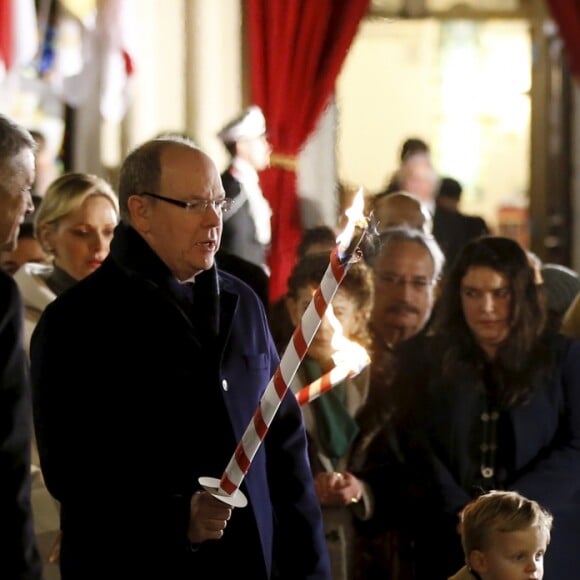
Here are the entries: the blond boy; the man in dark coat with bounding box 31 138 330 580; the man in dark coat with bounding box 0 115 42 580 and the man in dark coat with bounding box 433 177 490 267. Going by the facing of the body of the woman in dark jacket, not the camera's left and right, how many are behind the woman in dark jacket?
1

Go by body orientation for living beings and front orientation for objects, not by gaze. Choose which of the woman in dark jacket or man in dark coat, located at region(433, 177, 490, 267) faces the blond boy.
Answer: the woman in dark jacket

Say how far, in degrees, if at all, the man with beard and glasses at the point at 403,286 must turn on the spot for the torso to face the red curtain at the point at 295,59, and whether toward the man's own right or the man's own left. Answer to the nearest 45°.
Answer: approximately 180°

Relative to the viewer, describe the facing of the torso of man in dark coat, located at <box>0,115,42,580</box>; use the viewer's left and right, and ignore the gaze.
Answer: facing to the right of the viewer

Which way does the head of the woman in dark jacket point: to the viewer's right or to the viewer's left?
to the viewer's left

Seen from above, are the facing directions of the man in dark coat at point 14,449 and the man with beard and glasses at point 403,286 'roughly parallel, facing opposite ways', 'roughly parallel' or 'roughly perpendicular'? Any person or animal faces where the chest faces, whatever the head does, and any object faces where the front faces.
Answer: roughly perpendicular

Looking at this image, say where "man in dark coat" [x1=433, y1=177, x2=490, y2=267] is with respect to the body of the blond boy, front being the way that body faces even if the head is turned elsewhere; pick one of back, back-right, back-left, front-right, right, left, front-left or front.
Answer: back-left

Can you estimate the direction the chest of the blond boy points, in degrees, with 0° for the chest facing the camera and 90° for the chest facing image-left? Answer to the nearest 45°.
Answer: approximately 315°

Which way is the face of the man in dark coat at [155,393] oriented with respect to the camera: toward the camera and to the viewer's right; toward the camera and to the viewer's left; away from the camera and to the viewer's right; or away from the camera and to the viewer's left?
toward the camera and to the viewer's right

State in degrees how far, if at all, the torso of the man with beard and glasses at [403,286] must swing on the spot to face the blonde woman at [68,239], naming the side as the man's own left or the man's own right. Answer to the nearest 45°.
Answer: approximately 45° to the man's own right

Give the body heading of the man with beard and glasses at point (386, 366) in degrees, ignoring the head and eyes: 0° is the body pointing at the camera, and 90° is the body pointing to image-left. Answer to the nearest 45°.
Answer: approximately 0°

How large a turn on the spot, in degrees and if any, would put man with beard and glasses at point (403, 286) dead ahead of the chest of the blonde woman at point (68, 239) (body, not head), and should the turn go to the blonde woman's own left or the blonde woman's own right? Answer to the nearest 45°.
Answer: approximately 45° to the blonde woman's own left
